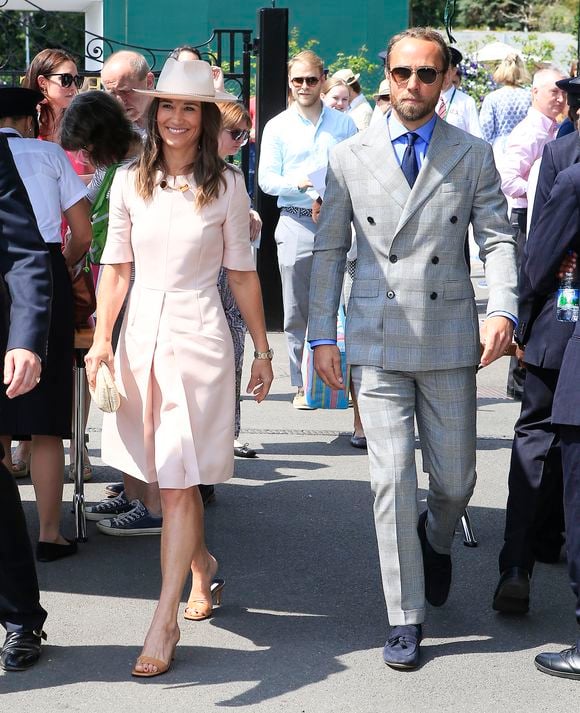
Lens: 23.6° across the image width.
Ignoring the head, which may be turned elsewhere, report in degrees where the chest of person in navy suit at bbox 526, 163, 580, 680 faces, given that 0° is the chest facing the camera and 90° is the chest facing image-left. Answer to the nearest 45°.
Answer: approximately 90°

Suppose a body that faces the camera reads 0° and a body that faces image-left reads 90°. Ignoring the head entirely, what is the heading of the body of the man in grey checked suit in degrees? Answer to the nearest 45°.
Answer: approximately 0°

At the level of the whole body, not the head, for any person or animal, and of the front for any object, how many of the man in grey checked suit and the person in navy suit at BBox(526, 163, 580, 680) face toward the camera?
1

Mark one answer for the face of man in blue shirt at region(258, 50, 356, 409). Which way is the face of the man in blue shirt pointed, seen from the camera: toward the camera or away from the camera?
toward the camera

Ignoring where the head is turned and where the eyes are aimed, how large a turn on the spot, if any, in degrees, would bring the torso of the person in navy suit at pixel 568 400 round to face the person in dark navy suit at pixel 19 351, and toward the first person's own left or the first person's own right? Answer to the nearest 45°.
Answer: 0° — they already face them

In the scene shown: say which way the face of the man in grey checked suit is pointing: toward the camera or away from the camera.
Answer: toward the camera

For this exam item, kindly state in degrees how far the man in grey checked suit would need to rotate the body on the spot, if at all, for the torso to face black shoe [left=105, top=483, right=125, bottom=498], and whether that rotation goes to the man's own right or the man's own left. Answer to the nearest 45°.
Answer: approximately 135° to the man's own right

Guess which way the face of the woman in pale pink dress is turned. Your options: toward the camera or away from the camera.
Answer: toward the camera

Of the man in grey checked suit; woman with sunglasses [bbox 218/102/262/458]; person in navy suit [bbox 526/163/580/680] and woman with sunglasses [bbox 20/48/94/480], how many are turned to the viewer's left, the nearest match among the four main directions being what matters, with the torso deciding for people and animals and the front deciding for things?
1

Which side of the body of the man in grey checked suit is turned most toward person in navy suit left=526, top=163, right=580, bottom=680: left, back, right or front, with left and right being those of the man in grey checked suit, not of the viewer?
left

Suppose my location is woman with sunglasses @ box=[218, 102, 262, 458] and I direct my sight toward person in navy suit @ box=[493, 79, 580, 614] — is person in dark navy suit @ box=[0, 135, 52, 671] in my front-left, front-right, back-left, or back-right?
front-right

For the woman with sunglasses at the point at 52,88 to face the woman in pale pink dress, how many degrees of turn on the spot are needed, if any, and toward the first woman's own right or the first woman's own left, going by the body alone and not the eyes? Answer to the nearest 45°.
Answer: approximately 45° to the first woman's own right

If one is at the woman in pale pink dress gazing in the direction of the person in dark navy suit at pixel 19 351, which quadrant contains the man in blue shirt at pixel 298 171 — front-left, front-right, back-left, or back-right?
back-right

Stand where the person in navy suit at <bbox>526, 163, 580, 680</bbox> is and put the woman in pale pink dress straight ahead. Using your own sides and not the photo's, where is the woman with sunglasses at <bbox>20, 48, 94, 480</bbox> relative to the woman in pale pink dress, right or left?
right

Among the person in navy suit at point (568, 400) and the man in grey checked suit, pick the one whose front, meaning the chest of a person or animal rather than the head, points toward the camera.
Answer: the man in grey checked suit
